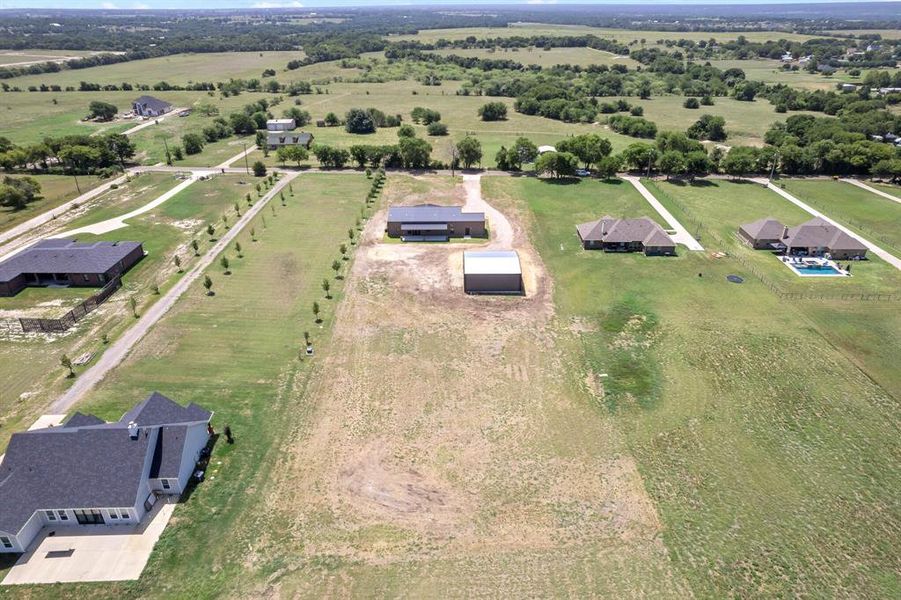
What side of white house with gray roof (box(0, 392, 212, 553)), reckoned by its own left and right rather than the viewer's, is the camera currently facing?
back
